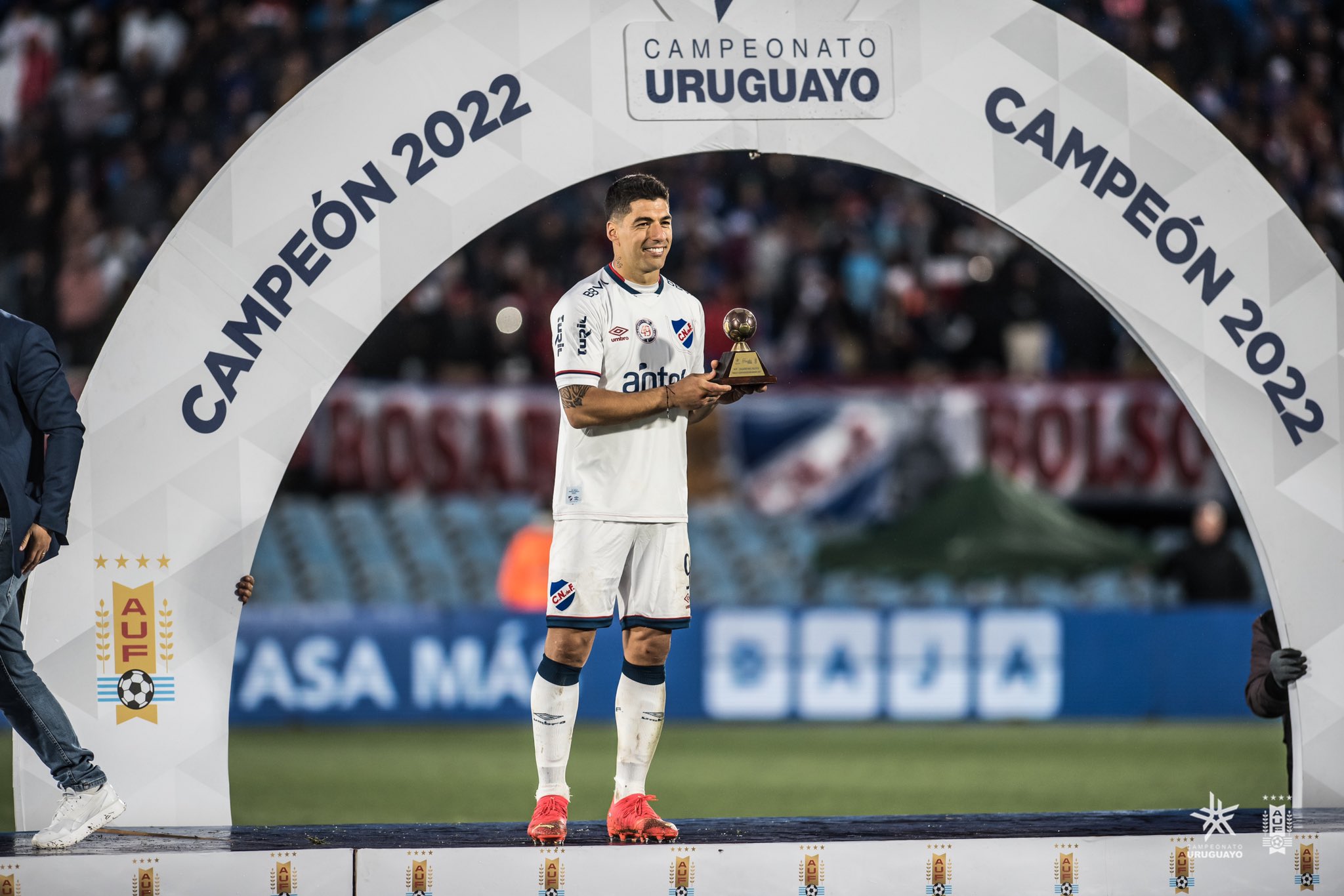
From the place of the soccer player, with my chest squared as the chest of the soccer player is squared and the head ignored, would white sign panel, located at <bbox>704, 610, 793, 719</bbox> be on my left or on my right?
on my left

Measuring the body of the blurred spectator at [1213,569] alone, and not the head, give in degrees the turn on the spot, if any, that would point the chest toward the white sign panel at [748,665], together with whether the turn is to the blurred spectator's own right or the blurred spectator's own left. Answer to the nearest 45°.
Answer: approximately 45° to the blurred spectator's own right

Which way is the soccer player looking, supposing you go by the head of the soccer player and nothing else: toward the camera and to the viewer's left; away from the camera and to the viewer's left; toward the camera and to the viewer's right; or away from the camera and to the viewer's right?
toward the camera and to the viewer's right

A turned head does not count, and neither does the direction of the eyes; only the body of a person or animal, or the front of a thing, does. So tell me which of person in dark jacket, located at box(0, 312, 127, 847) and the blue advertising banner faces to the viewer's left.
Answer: the person in dark jacket

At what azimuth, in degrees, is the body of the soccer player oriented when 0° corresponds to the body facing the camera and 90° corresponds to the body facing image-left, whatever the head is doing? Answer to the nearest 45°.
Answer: approximately 315°

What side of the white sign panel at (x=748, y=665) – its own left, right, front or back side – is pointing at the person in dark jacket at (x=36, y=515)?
front

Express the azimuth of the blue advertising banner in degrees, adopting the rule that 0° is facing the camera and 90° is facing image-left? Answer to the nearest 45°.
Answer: approximately 0°

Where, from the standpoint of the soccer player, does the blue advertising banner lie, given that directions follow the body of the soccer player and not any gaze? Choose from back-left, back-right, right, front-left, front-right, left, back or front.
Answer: back-left

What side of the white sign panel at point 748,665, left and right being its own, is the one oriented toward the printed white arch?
front

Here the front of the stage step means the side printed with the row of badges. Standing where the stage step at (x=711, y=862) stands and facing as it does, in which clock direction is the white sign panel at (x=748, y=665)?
The white sign panel is roughly at 6 o'clock from the stage step.
